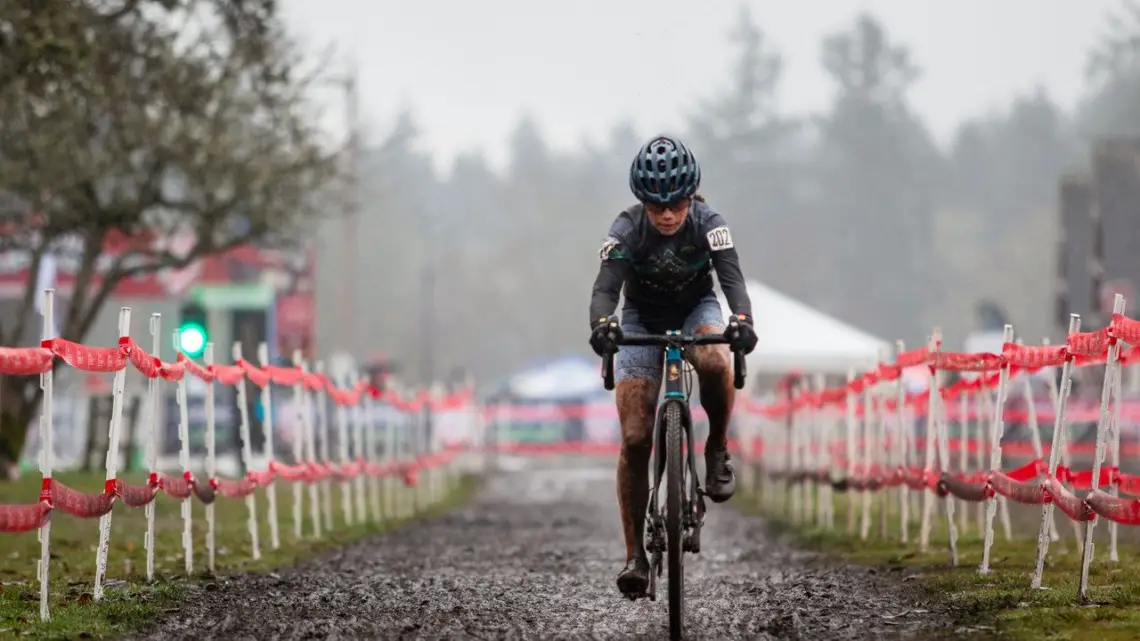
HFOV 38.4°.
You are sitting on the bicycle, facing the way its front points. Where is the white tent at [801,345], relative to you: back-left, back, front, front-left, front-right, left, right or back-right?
back

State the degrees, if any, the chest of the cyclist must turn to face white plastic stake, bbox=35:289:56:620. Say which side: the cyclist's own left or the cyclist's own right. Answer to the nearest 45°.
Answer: approximately 90° to the cyclist's own right

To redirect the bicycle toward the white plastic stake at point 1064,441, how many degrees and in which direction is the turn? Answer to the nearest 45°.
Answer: approximately 135° to its left

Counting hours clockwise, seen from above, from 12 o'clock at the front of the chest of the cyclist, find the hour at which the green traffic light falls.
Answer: The green traffic light is roughly at 5 o'clock from the cyclist.

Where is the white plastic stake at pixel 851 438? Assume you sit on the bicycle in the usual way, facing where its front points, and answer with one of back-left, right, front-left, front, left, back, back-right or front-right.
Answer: back

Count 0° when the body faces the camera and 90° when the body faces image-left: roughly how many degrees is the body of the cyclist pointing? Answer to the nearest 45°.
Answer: approximately 0°

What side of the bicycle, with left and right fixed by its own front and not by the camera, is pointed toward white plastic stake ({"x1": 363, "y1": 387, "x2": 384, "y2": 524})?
back

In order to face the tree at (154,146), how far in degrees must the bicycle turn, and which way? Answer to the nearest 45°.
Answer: approximately 135° to its right

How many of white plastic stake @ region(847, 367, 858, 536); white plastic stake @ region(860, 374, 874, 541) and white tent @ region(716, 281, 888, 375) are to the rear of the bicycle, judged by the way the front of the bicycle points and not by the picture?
3

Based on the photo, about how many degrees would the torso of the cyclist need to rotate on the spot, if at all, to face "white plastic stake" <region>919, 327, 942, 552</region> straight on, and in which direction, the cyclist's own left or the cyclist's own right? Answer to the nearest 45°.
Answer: approximately 135° to the cyclist's own left

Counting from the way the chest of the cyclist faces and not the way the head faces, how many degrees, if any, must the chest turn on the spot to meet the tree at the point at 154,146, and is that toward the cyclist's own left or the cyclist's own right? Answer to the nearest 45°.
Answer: approximately 135° to the cyclist's own right
